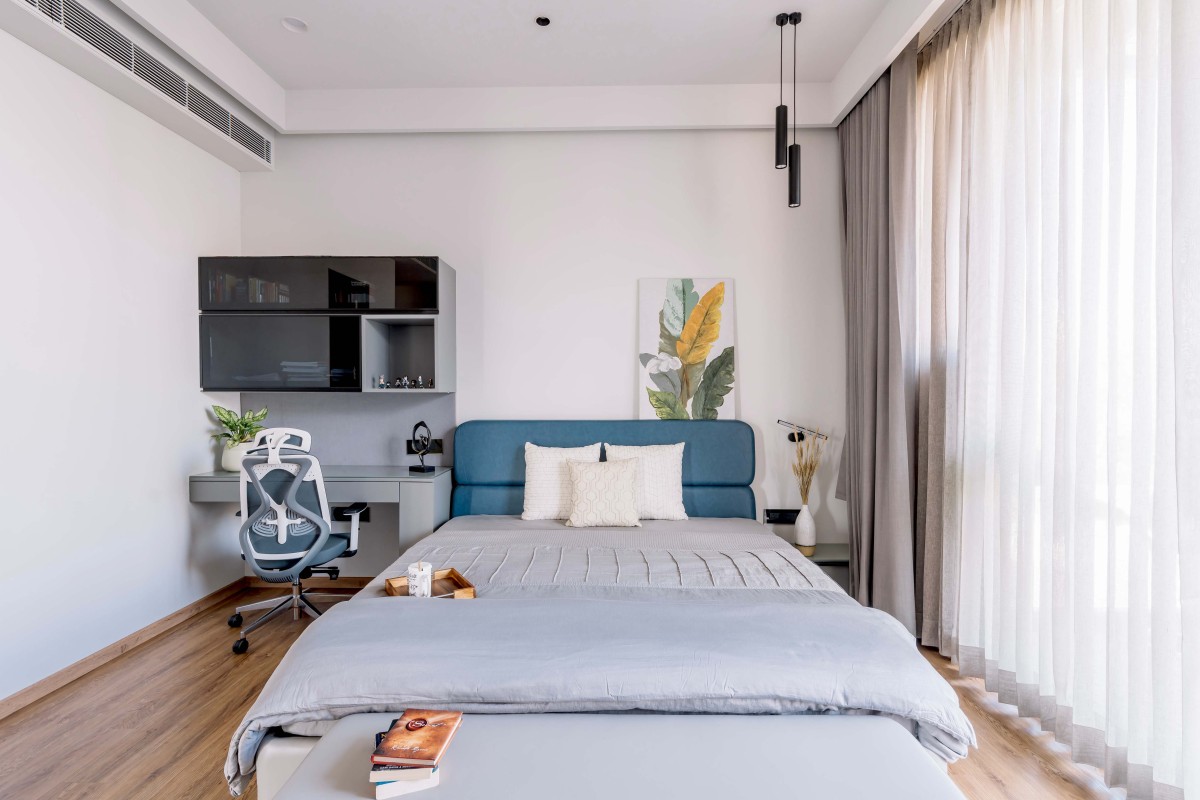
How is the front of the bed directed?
toward the camera

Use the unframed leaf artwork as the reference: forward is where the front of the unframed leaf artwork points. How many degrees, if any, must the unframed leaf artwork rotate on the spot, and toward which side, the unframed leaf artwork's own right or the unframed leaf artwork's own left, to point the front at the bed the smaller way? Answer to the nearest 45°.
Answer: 0° — it already faces it

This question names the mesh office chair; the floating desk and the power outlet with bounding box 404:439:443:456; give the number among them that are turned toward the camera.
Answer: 2

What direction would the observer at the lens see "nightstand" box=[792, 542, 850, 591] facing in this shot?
facing the viewer

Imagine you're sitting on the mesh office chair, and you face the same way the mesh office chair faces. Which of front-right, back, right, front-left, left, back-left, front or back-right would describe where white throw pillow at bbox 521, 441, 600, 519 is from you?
front-right

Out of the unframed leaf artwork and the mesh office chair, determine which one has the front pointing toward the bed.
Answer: the unframed leaf artwork

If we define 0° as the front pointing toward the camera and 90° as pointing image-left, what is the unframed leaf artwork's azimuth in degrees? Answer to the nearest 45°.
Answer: approximately 0°

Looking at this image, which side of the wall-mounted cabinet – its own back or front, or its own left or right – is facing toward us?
front

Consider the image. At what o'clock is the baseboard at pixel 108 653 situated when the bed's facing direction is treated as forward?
The baseboard is roughly at 4 o'clock from the bed.

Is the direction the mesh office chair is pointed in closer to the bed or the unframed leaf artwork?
the unframed leaf artwork

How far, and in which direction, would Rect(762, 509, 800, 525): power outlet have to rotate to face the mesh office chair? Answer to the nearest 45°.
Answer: approximately 45° to its right

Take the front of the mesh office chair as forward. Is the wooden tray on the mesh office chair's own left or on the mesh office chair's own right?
on the mesh office chair's own right
